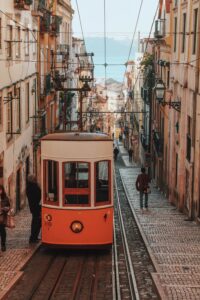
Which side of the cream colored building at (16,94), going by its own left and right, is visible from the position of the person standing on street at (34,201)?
right

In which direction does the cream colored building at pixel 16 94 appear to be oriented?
to the viewer's right

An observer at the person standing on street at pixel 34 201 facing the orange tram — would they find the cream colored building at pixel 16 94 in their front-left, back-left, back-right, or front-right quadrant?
back-left
